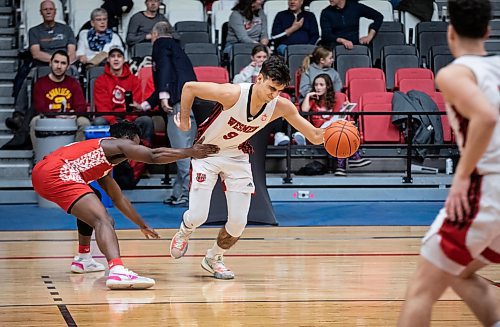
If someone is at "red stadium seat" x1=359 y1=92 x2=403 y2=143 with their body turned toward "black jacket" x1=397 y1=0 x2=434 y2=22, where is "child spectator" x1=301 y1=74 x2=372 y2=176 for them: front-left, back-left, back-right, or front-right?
back-left

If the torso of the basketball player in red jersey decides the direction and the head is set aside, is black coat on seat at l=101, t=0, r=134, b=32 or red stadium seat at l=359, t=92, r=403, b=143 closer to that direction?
the red stadium seat

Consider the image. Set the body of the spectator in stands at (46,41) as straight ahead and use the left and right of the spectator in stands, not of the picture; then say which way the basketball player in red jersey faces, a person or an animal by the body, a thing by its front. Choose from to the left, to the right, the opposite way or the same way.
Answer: to the left

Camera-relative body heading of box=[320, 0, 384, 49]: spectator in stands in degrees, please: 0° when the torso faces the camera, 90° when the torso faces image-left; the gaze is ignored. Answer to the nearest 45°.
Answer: approximately 0°

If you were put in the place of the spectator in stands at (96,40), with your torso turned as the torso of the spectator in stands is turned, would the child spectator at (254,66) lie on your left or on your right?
on your left

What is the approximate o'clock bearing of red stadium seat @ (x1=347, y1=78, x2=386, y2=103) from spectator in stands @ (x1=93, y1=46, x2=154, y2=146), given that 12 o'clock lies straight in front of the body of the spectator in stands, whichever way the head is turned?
The red stadium seat is roughly at 9 o'clock from the spectator in stands.

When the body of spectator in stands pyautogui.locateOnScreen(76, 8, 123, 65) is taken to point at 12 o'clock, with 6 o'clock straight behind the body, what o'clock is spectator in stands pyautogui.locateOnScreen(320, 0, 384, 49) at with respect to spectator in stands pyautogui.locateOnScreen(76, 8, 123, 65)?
spectator in stands pyautogui.locateOnScreen(320, 0, 384, 49) is roughly at 9 o'clock from spectator in stands pyautogui.locateOnScreen(76, 8, 123, 65).

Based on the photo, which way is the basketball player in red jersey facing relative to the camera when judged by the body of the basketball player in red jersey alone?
to the viewer's right

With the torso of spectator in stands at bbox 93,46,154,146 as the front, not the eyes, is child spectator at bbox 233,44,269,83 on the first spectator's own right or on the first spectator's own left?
on the first spectator's own left

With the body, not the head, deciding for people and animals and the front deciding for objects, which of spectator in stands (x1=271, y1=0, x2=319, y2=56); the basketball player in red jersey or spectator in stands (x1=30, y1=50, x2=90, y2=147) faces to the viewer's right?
the basketball player in red jersey

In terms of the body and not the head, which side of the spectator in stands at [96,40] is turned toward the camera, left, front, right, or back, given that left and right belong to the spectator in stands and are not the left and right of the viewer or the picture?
front

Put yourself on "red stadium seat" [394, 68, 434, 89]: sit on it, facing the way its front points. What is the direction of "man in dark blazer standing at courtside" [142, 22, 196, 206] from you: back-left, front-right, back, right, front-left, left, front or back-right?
front-right

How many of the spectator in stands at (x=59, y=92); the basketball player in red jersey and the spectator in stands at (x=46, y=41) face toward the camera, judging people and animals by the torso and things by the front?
2

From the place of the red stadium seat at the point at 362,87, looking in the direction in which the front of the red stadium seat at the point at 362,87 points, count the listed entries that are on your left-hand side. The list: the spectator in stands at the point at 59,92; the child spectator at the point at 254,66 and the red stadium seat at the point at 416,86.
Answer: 1

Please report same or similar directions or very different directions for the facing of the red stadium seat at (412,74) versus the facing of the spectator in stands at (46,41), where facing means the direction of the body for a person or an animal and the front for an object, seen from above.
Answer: same or similar directions

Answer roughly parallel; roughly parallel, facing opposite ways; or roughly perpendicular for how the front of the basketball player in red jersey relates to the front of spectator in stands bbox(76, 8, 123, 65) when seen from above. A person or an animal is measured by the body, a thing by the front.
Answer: roughly perpendicular

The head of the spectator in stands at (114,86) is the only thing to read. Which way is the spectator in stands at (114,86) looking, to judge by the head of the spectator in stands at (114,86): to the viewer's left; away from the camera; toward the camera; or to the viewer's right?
toward the camera

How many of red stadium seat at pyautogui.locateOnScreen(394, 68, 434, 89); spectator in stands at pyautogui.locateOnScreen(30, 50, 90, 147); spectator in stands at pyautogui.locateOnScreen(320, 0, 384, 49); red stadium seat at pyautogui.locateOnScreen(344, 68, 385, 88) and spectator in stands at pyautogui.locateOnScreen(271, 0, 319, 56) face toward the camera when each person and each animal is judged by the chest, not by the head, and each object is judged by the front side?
5

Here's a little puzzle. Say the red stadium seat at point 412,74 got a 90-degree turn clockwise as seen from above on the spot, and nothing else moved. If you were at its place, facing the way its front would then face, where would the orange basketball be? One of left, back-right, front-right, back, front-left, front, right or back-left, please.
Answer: left
